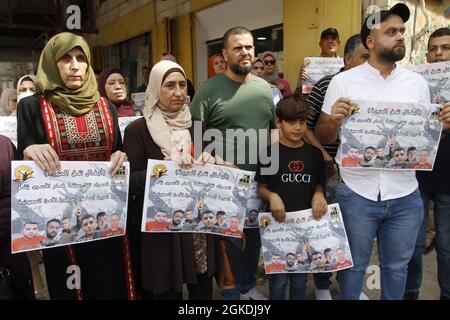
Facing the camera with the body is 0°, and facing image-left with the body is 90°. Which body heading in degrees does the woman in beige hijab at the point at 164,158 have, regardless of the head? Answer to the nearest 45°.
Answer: approximately 315°

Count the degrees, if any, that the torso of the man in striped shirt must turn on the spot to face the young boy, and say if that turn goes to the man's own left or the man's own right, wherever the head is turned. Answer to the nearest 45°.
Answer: approximately 45° to the man's own right

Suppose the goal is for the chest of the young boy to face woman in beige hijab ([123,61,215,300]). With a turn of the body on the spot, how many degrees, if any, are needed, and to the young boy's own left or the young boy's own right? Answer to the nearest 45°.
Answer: approximately 45° to the young boy's own right

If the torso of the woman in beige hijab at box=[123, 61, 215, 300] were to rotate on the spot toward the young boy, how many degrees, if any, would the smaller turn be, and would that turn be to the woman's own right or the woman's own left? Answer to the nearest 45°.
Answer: approximately 45° to the woman's own left

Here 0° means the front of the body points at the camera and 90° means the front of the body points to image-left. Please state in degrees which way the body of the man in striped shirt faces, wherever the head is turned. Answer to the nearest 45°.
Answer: approximately 315°
